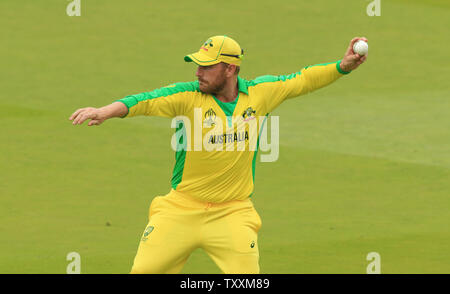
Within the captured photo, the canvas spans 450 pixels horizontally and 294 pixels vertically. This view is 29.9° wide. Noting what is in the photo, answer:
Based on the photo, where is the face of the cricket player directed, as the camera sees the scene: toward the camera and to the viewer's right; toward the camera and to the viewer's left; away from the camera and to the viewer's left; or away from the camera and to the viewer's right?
toward the camera and to the viewer's left

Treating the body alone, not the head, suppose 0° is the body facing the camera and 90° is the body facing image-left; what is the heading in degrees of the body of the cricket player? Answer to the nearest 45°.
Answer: approximately 0°
